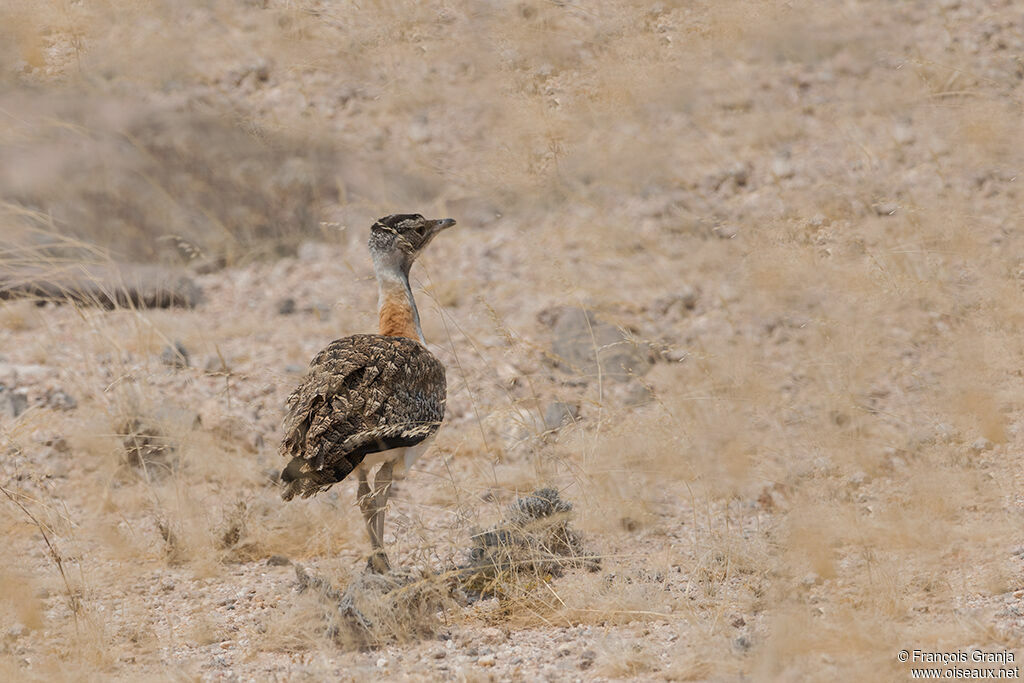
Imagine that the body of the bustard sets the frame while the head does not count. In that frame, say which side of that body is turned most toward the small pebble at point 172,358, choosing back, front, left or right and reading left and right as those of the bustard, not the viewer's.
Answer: left

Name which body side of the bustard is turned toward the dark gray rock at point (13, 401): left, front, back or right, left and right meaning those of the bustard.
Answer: left

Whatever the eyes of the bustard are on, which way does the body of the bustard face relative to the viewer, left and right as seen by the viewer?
facing away from the viewer and to the right of the viewer
